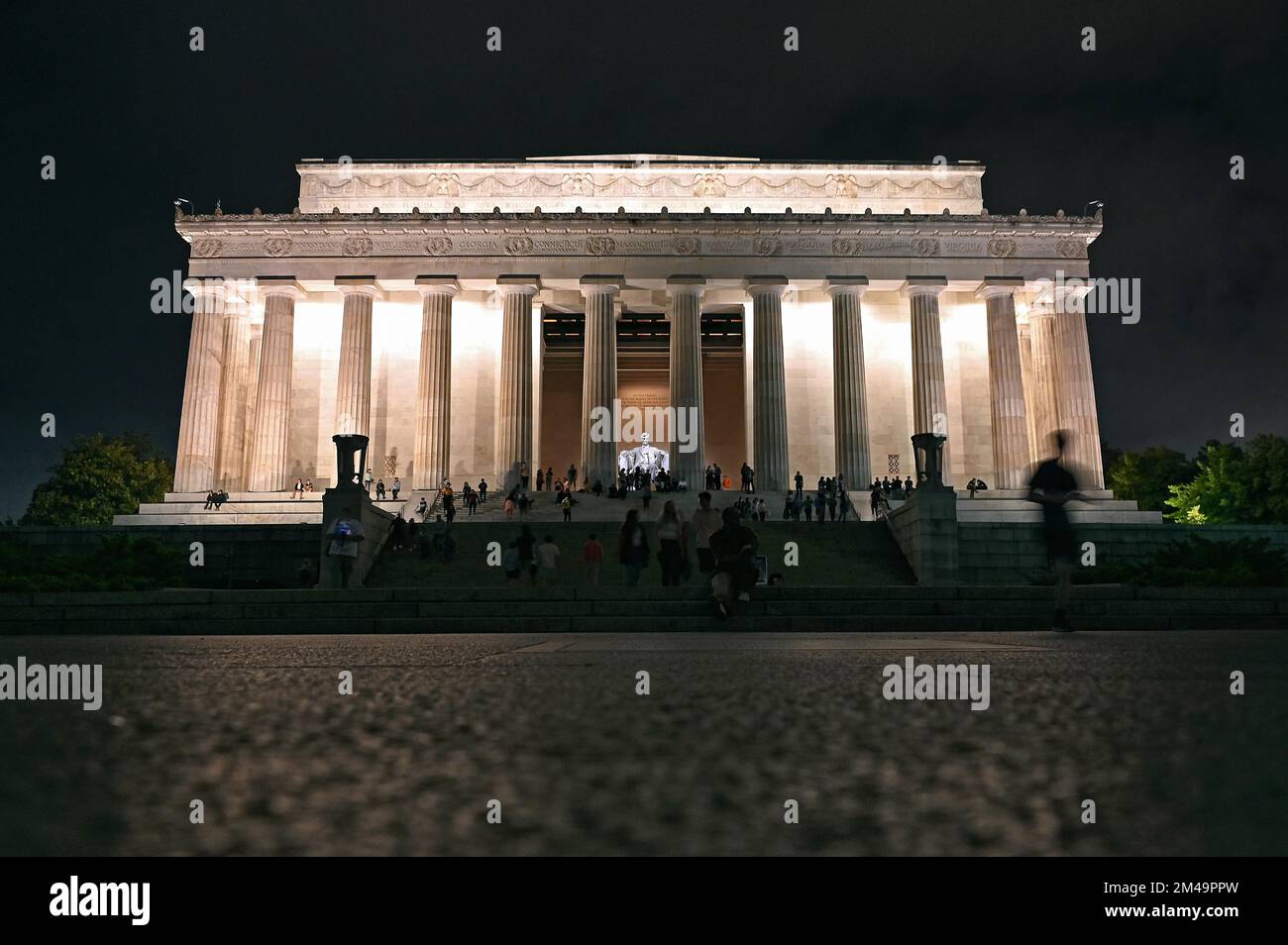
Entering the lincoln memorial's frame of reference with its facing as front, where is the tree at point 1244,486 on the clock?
The tree is roughly at 9 o'clock from the lincoln memorial.

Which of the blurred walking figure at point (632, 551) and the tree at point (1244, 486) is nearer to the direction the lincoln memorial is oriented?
the blurred walking figure

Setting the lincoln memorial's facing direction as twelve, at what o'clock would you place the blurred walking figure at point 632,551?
The blurred walking figure is roughly at 12 o'clock from the lincoln memorial.

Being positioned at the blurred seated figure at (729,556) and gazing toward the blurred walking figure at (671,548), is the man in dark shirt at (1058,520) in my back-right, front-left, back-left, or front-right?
back-right

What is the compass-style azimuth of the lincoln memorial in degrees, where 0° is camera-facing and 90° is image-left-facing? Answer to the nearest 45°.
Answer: approximately 0°

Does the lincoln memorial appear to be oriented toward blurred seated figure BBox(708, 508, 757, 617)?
yes
